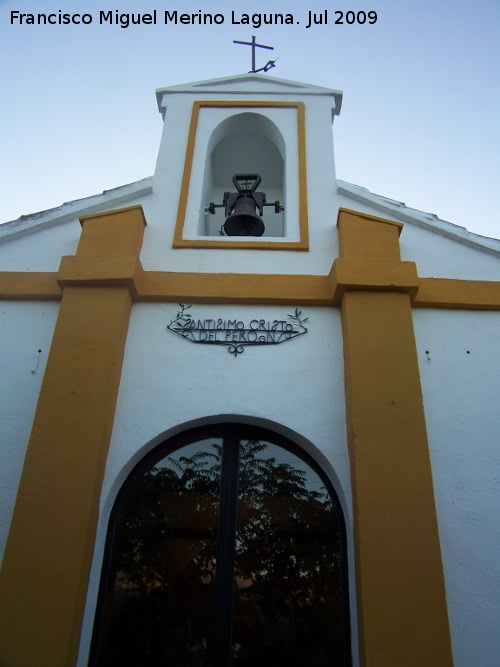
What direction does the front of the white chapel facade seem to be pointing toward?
toward the camera

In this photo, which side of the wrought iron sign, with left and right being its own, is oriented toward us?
front
